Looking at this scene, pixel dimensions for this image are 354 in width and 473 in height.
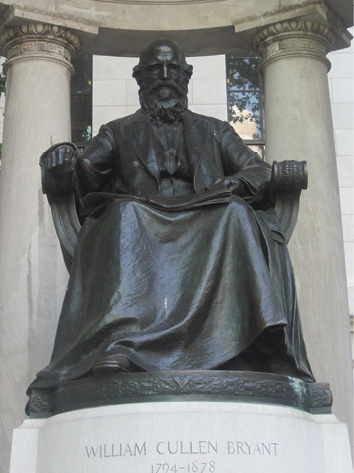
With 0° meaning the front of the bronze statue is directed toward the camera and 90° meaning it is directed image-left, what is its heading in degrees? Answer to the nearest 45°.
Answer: approximately 0°

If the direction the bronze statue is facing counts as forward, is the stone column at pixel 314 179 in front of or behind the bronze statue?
behind
